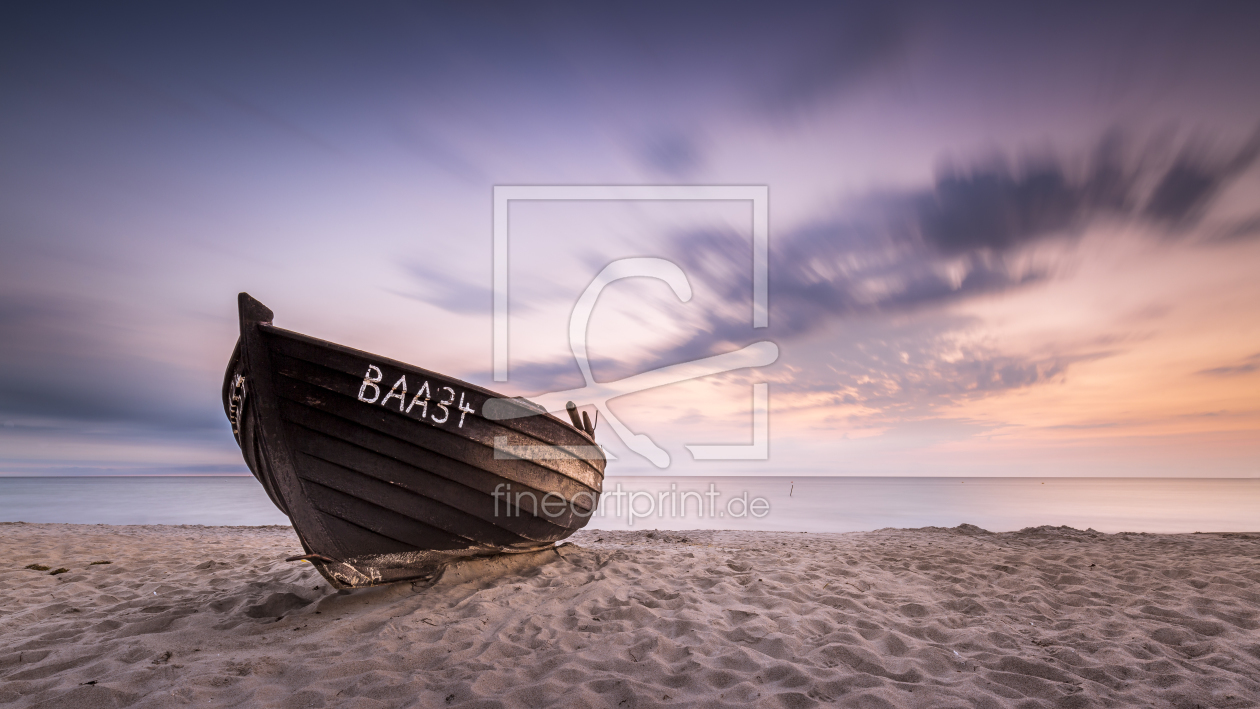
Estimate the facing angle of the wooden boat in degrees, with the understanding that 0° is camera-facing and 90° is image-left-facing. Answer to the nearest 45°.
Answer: approximately 45°
